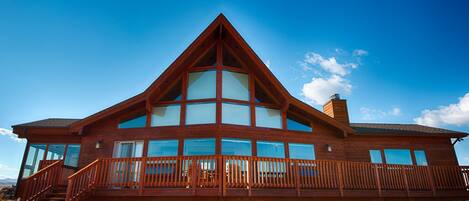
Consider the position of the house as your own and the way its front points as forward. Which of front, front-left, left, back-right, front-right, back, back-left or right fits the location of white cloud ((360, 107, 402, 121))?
back-left

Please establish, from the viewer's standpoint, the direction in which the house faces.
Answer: facing the viewer

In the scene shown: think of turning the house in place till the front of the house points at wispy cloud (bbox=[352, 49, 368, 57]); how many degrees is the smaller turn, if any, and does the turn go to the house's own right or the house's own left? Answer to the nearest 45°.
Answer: approximately 135° to the house's own left
